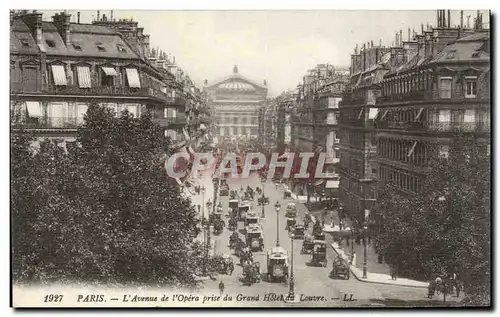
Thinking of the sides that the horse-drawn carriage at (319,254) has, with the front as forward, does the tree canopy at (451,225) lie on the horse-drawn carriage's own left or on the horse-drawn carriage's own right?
on the horse-drawn carriage's own right

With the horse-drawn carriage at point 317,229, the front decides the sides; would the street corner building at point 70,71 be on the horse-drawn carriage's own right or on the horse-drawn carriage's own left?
on the horse-drawn carriage's own left

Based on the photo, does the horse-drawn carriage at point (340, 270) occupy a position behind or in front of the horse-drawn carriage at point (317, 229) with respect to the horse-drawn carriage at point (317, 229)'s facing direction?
behind

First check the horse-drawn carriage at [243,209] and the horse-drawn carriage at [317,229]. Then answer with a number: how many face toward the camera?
1

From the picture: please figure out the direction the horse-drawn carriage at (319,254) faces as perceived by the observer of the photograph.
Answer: facing away from the viewer

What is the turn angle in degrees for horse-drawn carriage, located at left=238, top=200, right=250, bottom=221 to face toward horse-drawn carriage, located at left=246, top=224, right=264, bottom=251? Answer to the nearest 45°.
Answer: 0° — it already faces it
